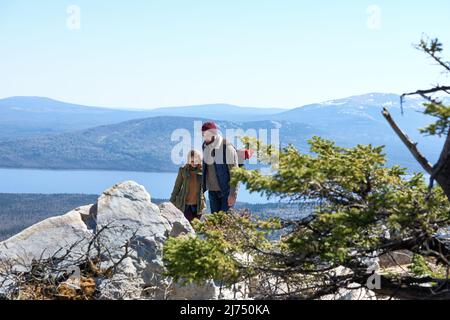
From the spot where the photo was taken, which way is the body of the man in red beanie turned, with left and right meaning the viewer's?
facing the viewer and to the left of the viewer

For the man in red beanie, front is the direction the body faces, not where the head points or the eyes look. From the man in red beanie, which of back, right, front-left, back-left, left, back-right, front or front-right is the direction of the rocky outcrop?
front
